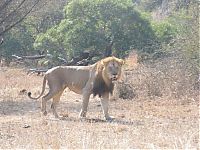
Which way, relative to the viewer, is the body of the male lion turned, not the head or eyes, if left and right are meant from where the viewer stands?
facing the viewer and to the right of the viewer

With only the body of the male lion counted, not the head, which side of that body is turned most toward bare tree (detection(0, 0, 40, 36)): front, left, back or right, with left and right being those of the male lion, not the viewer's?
back
